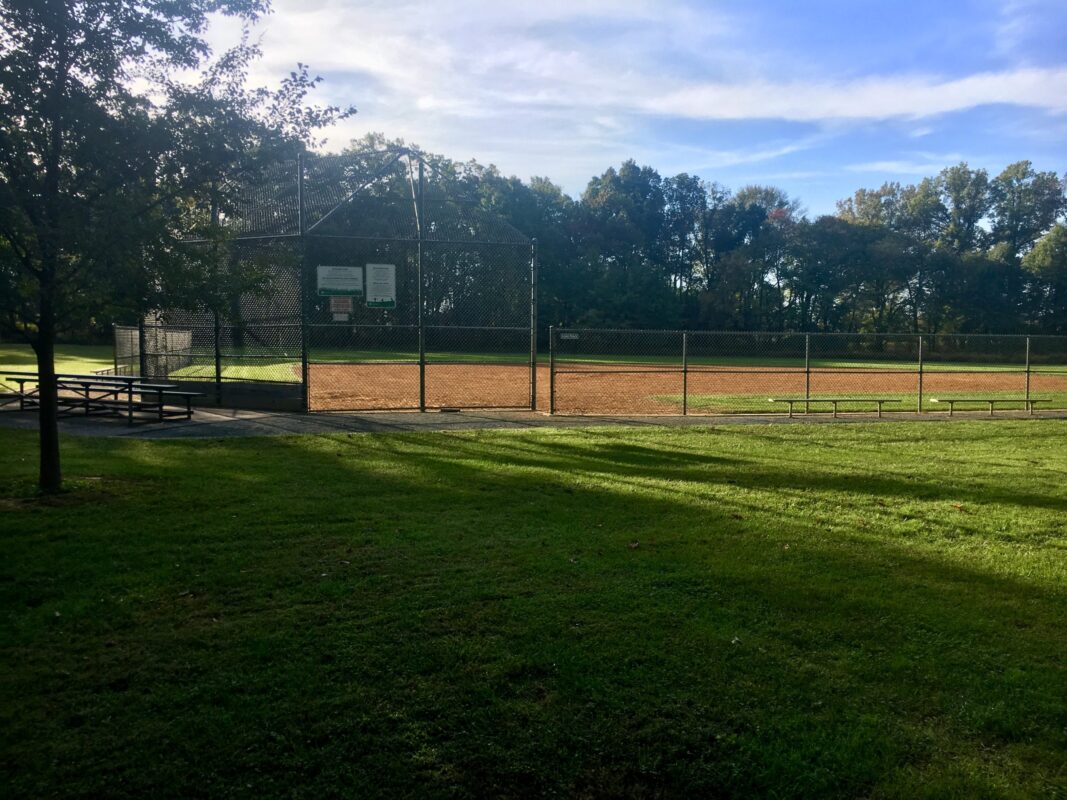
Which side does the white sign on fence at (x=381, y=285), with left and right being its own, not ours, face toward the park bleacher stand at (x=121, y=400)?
right

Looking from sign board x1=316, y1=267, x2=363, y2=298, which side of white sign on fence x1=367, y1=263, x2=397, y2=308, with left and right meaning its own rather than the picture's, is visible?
right

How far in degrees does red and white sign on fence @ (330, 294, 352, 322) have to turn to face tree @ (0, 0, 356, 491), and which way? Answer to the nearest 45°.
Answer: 0° — it already faces it

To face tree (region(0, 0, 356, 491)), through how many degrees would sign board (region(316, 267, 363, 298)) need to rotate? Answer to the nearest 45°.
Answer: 0° — it already faces it

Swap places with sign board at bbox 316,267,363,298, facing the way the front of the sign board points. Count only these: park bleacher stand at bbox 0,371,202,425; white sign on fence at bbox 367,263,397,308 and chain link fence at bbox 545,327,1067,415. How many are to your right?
1

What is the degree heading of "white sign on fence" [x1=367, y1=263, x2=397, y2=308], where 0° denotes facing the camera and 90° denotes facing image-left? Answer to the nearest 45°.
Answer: approximately 0°

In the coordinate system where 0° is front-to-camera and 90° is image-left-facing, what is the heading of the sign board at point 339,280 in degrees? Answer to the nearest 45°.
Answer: approximately 0°

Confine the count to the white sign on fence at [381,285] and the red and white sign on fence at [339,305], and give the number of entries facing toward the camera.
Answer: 2

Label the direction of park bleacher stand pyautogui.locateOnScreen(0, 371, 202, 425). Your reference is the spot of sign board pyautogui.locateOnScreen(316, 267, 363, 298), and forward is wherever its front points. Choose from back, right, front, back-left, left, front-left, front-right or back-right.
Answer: right

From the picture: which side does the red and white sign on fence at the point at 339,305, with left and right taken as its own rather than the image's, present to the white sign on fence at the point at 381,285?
left

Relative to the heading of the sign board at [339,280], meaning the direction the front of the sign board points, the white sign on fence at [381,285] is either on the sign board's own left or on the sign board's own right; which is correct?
on the sign board's own left
